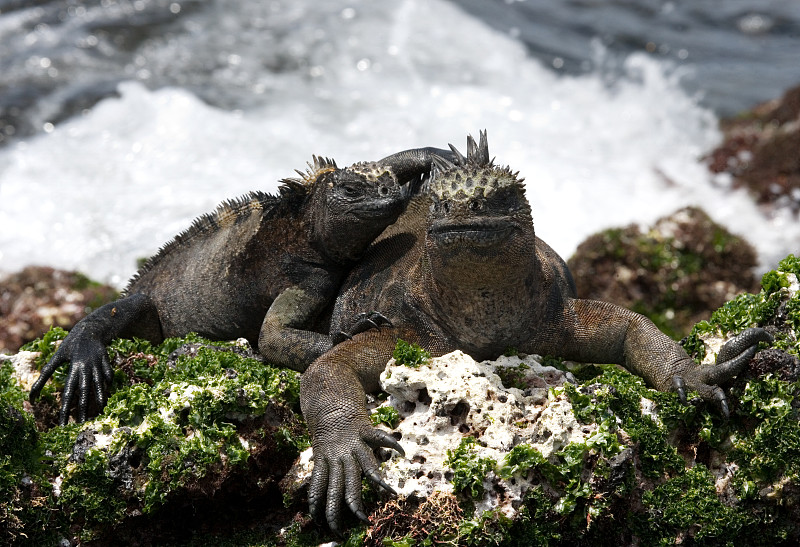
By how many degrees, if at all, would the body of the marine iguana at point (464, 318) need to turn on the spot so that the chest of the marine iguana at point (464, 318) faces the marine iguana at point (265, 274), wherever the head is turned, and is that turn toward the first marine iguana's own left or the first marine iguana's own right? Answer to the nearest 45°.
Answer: approximately 135° to the first marine iguana's own right

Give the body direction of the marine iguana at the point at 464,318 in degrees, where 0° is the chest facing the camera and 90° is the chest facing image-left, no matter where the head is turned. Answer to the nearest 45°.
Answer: approximately 0°
